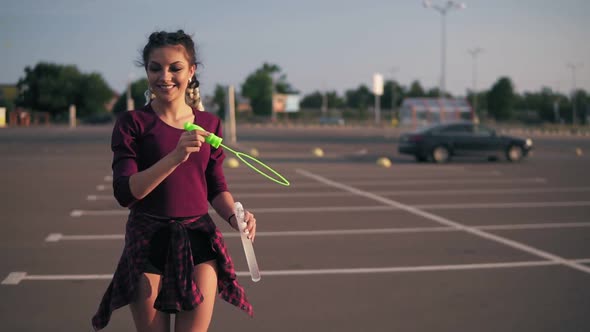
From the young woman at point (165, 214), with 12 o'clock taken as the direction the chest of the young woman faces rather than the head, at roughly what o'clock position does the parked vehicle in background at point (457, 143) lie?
The parked vehicle in background is roughly at 7 o'clock from the young woman.

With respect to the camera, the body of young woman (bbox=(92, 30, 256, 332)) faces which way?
toward the camera

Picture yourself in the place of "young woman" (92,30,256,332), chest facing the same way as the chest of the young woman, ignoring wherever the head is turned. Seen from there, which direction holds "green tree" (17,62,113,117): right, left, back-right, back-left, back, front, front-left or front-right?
back
